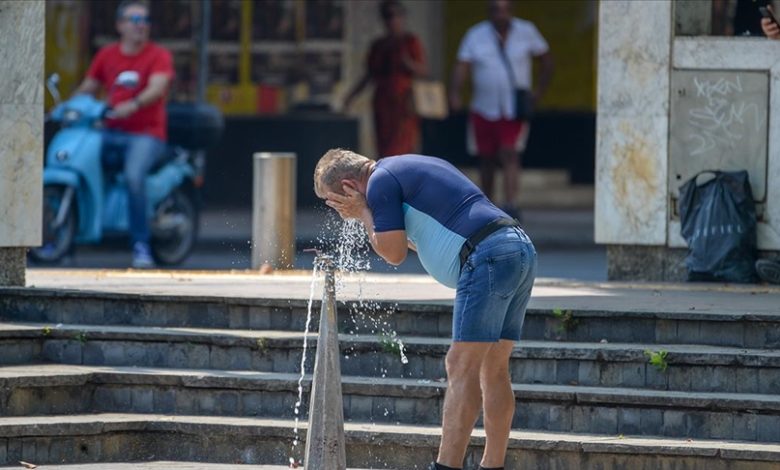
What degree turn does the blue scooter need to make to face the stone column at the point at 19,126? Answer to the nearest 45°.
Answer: approximately 45° to its left

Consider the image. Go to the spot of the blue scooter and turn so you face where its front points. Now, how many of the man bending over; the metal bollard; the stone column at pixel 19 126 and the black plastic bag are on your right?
0

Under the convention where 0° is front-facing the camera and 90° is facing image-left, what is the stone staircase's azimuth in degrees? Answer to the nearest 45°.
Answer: approximately 0°

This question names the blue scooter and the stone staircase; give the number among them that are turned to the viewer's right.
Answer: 0

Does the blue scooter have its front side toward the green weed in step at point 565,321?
no

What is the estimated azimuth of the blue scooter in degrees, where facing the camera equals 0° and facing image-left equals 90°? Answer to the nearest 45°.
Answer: approximately 45°

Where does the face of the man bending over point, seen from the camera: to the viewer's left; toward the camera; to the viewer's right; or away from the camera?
to the viewer's left

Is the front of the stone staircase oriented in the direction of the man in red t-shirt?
no

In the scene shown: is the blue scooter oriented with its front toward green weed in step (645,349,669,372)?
no

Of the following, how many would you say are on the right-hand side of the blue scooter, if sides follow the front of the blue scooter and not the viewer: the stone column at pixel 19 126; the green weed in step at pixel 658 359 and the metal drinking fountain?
0

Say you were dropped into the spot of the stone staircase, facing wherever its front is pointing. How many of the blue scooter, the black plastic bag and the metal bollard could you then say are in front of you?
0

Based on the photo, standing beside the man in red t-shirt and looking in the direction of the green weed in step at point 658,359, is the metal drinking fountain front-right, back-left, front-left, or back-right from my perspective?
front-right
